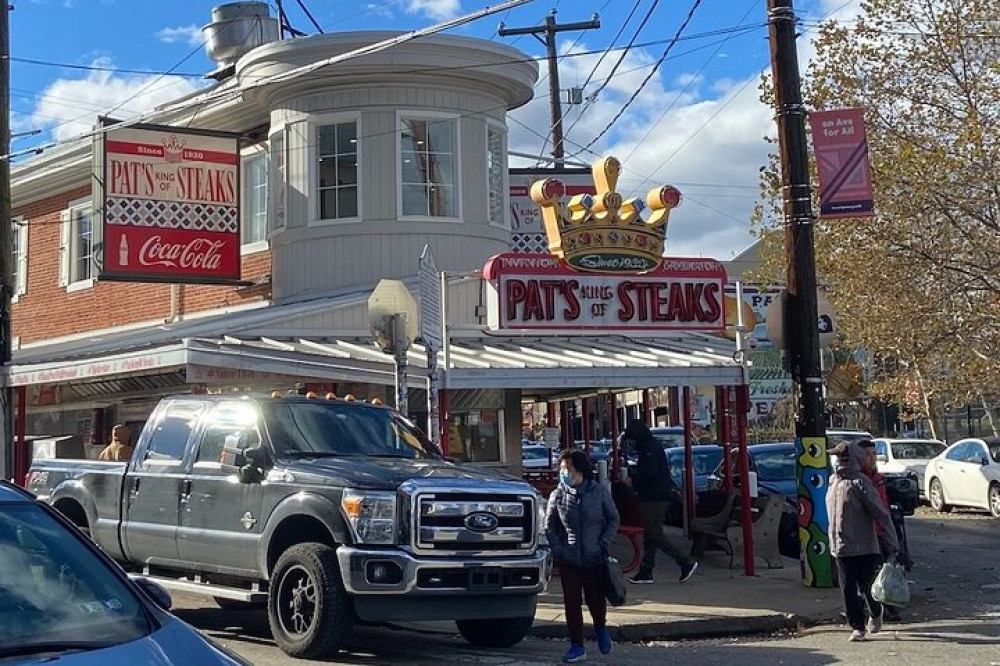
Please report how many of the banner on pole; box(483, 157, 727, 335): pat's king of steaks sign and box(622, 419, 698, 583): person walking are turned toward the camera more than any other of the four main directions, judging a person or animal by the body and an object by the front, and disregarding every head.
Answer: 2

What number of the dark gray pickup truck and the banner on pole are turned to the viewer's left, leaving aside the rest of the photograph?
0

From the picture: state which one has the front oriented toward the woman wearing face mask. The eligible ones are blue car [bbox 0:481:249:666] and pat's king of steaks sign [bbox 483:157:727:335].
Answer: the pat's king of steaks sign

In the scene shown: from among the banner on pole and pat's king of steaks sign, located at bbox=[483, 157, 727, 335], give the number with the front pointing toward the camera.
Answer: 2

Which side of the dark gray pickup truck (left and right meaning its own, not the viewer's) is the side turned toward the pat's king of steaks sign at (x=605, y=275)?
left

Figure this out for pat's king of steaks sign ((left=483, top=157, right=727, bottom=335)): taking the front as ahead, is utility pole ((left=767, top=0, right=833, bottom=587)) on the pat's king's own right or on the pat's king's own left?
on the pat's king's own left

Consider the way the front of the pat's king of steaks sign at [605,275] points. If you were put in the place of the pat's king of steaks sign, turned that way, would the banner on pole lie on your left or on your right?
on your left

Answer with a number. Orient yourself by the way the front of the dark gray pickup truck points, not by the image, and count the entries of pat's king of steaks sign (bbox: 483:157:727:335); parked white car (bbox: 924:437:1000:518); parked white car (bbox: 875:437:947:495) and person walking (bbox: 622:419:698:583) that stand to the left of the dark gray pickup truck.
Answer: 4

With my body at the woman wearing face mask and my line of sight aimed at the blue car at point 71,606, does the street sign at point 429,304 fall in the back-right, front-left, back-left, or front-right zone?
back-right

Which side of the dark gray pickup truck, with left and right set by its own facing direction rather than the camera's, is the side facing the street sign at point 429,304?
left

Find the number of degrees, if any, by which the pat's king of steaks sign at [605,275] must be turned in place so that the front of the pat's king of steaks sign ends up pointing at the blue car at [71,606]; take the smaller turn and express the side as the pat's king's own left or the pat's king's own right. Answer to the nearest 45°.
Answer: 0° — it already faces it

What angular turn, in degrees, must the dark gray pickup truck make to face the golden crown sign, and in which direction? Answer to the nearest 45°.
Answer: approximately 90° to its left

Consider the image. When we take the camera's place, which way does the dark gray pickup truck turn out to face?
facing the viewer and to the right of the viewer
